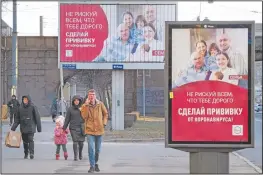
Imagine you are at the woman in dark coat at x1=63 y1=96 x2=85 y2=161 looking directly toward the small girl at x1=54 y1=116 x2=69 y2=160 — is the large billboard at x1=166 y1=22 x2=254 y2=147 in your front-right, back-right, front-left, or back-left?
back-left

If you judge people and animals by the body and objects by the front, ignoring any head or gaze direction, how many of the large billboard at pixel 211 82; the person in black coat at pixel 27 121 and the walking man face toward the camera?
3

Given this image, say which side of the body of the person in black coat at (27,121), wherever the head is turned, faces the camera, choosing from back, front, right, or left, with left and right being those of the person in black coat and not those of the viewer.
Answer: front

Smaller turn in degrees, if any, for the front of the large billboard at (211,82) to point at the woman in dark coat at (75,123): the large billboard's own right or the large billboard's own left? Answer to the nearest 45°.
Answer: approximately 135° to the large billboard's own right

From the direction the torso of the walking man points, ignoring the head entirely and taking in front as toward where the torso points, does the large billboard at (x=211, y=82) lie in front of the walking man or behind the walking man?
in front

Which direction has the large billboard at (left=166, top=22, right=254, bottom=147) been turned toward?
toward the camera

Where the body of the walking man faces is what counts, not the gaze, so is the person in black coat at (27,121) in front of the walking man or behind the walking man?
behind

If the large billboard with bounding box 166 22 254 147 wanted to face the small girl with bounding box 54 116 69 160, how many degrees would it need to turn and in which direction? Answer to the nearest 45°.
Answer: approximately 135° to its right

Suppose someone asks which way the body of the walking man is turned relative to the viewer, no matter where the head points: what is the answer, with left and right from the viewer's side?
facing the viewer

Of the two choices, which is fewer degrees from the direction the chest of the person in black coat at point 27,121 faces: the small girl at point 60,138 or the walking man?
the walking man

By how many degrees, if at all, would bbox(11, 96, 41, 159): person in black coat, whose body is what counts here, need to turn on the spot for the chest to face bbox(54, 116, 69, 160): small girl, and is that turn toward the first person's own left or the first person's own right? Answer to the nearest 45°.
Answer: approximately 90° to the first person's own left
